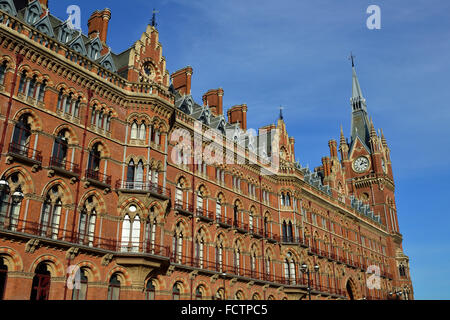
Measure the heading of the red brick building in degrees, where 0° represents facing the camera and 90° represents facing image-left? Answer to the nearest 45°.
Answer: approximately 315°
